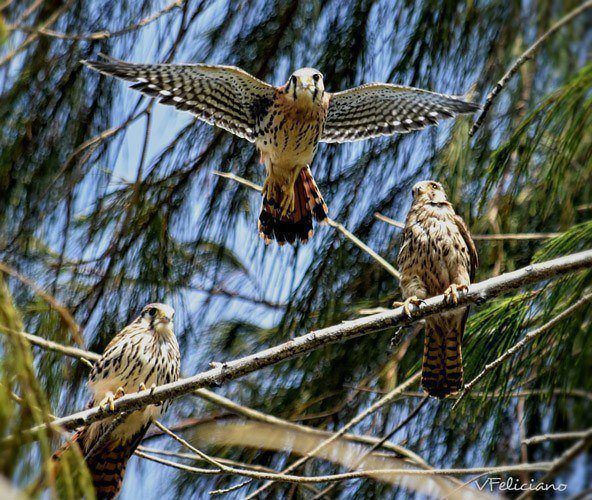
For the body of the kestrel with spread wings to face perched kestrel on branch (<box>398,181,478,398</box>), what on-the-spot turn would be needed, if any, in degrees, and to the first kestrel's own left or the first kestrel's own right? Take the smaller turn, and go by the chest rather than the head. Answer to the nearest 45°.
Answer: approximately 45° to the first kestrel's own left

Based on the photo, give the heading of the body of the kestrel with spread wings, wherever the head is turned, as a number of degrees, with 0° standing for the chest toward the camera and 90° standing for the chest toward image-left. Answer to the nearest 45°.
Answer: approximately 0°
